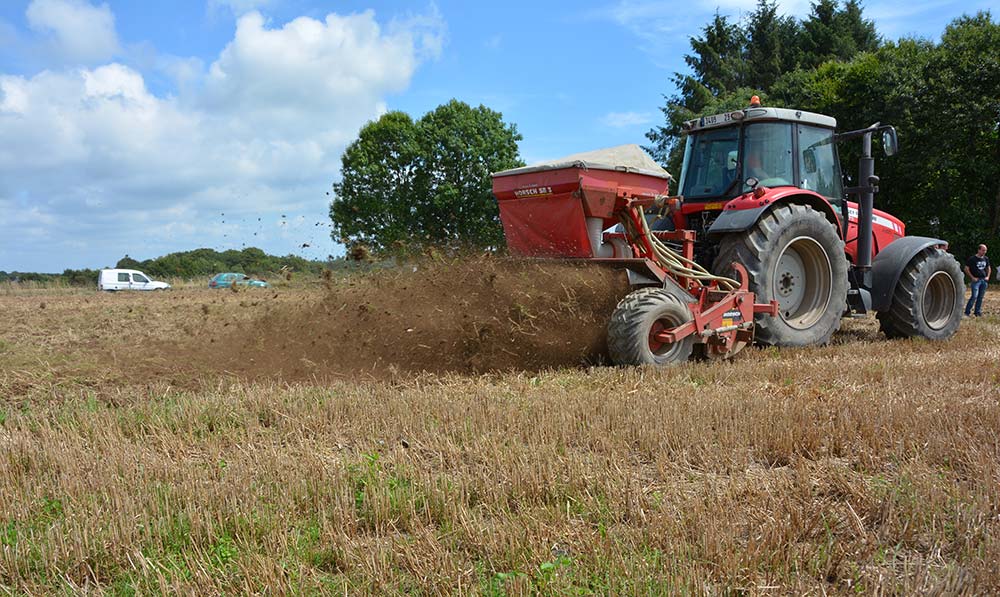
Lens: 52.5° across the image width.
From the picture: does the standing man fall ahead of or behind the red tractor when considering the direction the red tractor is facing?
ahead

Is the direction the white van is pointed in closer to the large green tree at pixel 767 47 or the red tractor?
the large green tree

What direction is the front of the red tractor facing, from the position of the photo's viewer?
facing away from the viewer and to the right of the viewer

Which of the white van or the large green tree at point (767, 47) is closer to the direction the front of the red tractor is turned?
the large green tree

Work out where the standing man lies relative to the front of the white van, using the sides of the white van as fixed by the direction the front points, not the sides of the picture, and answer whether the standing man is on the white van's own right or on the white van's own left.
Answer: on the white van's own right

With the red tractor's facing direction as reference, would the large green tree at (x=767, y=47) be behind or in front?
in front

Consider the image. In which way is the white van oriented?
to the viewer's right
